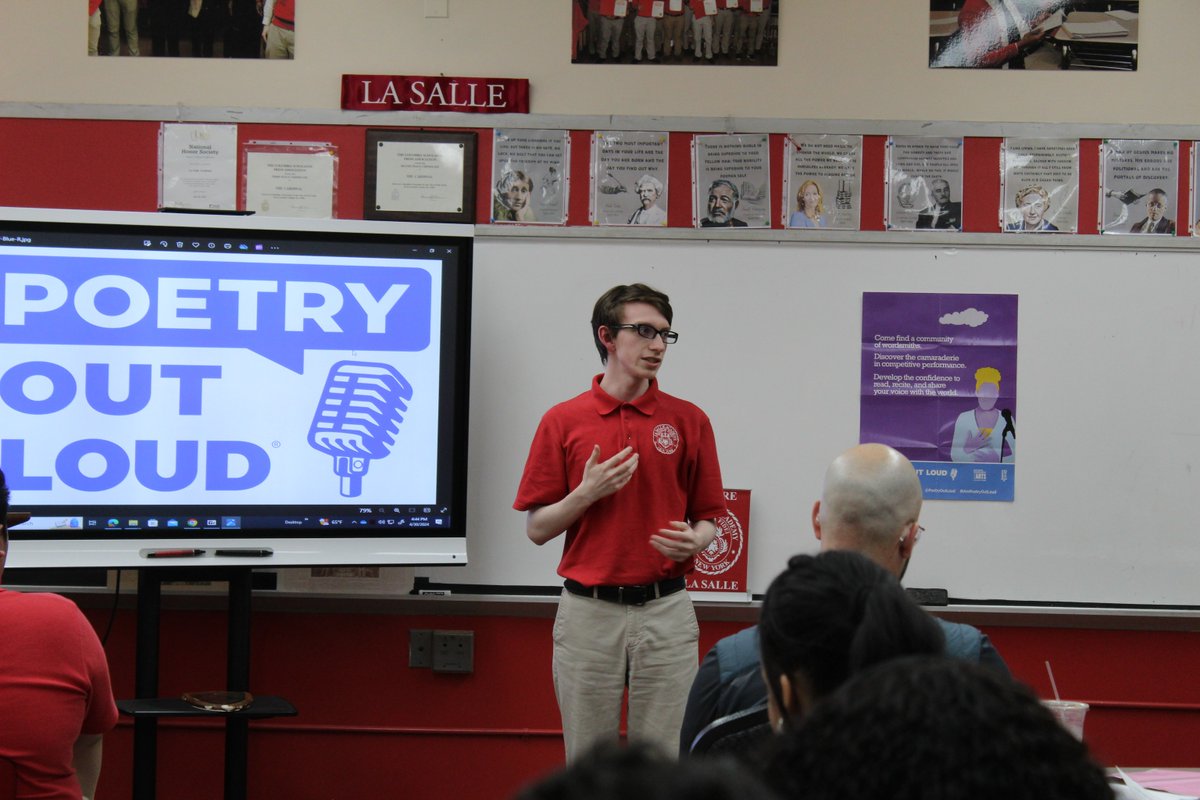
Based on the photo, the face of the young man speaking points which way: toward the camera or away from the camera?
toward the camera

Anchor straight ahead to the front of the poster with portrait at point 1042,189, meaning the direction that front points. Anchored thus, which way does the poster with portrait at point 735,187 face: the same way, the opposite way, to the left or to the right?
the same way

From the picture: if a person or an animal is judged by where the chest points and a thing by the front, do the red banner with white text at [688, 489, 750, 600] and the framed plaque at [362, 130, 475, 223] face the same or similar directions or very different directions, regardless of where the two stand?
same or similar directions

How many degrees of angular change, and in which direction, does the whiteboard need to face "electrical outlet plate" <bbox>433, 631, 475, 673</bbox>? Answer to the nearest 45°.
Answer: approximately 90° to its right

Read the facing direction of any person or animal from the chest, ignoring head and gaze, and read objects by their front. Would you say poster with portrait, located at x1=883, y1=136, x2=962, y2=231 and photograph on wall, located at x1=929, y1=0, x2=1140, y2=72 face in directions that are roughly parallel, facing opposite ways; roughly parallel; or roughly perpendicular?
roughly parallel

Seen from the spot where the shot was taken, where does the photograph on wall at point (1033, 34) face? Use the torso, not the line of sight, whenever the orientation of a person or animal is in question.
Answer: facing the viewer

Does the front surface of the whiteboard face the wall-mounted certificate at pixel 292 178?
no

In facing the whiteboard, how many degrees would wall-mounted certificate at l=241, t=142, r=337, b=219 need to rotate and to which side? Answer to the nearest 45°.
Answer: approximately 90° to its left

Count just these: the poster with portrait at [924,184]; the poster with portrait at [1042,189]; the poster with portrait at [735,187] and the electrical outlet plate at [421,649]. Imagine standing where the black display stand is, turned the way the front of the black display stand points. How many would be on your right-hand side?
0

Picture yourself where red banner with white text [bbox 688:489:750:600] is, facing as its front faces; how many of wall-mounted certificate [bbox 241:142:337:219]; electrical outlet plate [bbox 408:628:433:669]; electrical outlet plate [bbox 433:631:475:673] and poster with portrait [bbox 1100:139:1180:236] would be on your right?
3

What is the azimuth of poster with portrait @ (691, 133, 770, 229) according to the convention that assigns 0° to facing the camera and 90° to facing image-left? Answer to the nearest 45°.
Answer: approximately 0°

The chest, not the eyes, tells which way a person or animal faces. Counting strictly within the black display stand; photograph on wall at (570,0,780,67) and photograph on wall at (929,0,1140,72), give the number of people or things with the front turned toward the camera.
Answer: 3

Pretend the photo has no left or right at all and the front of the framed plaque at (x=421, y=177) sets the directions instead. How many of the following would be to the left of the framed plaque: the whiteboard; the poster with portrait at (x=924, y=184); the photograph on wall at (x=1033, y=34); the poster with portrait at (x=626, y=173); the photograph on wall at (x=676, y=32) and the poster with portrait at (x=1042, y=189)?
6

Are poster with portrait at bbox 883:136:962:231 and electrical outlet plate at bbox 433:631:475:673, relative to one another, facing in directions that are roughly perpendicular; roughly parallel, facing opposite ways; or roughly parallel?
roughly parallel

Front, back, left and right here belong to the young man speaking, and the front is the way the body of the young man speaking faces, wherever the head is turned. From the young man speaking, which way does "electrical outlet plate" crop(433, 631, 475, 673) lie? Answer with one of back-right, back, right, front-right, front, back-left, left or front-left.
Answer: back-right

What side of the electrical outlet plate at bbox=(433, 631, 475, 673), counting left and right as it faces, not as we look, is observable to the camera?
front

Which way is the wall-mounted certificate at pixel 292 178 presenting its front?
toward the camera
